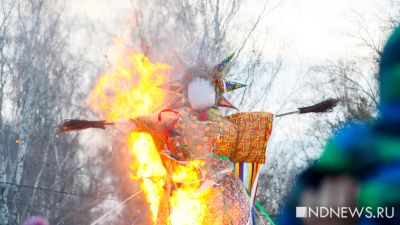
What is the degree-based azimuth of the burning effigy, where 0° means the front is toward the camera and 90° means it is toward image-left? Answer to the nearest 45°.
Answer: approximately 0°

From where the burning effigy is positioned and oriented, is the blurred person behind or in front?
in front
